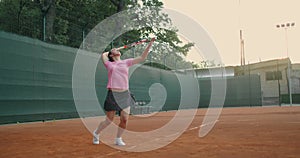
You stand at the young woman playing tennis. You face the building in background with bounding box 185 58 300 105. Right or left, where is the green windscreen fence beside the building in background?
left

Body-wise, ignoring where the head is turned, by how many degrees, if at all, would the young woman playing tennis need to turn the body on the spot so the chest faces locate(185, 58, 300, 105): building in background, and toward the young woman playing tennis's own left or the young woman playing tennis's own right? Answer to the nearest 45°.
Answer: approximately 90° to the young woman playing tennis's own left

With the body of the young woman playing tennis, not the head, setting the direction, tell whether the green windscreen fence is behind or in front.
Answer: behind

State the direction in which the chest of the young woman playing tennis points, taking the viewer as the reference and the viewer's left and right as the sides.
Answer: facing the viewer and to the right of the viewer
